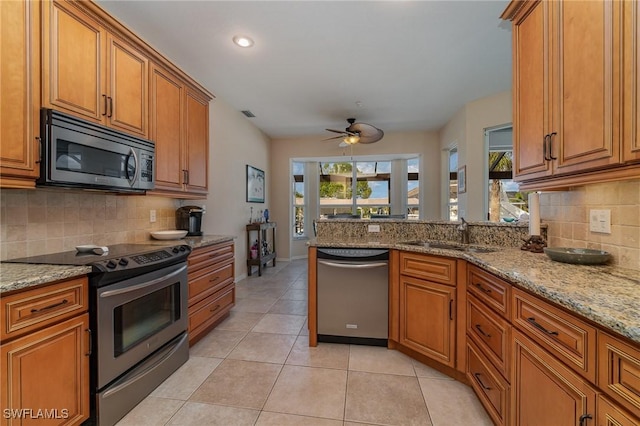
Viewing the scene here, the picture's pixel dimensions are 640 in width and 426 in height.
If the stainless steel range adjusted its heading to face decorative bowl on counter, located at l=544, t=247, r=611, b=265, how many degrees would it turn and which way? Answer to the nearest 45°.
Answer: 0° — it already faces it

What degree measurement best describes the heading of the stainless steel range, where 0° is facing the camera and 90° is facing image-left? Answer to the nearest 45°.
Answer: approximately 315°

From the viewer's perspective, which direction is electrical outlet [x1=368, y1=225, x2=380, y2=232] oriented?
toward the camera

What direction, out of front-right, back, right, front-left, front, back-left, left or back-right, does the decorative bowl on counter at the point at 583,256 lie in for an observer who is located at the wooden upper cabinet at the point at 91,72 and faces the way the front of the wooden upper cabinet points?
front

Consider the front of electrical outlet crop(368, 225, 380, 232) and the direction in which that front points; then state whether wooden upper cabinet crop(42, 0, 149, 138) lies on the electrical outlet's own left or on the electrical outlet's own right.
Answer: on the electrical outlet's own right

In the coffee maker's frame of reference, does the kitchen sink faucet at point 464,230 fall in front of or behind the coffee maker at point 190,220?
in front

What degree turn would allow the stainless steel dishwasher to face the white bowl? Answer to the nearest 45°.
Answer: approximately 90° to its right

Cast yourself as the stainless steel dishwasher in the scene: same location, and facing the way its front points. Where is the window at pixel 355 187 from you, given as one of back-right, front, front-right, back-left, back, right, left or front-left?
back

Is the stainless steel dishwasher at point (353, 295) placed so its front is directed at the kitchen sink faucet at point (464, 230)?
no

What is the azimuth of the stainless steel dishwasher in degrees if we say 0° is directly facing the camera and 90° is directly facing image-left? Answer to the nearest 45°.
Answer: approximately 0°

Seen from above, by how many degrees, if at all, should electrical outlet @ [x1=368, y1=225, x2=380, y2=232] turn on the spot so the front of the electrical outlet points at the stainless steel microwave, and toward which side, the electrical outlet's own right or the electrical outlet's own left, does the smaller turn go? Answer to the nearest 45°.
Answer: approximately 45° to the electrical outlet's own right

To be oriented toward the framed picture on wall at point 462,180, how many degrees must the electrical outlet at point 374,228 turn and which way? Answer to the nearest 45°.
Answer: approximately 135° to its left

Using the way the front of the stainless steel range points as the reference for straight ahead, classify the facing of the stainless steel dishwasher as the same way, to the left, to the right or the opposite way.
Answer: to the right

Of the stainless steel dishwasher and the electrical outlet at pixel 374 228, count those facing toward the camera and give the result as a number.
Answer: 2

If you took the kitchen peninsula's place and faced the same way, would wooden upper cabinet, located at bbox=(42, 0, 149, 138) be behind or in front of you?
in front

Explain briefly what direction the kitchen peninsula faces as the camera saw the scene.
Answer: facing the viewer and to the left of the viewer

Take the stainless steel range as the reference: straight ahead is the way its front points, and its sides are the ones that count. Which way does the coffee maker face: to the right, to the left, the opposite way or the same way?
the same way
